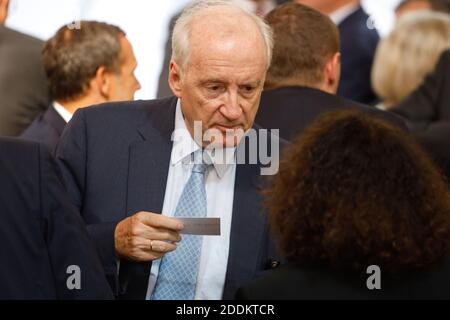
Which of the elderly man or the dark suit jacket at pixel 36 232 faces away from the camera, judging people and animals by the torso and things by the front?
the dark suit jacket

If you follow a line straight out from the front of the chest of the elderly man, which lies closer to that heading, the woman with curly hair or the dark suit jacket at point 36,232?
the woman with curly hair

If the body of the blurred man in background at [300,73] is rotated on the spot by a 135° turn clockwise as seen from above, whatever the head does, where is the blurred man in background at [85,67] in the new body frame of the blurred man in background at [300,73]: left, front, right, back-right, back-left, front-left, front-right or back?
back-right

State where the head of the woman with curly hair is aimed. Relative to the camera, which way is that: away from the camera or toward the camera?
away from the camera

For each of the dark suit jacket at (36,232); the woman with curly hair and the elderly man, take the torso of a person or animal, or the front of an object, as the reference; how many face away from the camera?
2

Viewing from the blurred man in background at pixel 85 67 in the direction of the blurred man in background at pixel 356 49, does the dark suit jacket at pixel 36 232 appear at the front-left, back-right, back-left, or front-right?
back-right

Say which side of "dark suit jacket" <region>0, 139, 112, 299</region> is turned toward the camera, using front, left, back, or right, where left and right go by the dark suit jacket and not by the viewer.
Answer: back

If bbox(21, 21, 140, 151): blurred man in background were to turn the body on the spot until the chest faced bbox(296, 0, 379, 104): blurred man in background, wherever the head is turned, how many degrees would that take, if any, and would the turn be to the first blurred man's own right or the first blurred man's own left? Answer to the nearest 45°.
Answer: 0° — they already face them

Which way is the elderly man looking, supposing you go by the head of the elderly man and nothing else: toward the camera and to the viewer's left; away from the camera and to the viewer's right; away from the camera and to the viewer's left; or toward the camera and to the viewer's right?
toward the camera and to the viewer's right
